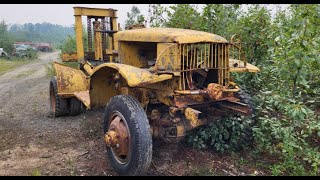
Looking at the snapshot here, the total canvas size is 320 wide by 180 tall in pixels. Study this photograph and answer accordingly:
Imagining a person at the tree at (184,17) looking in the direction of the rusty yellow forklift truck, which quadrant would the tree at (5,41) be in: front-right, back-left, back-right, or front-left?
back-right

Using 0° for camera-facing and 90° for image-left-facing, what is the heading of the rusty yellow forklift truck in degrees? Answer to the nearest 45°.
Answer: approximately 315°

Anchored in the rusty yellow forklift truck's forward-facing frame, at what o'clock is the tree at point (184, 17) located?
The tree is roughly at 8 o'clock from the rusty yellow forklift truck.

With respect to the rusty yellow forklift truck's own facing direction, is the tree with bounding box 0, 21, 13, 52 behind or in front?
behind
